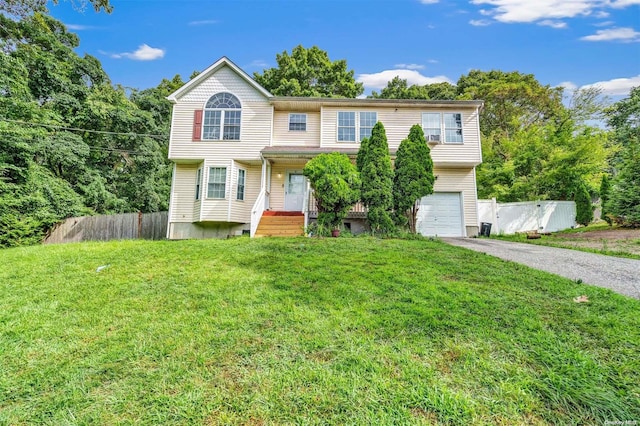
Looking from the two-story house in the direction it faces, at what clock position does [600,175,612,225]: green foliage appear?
The green foliage is roughly at 9 o'clock from the two-story house.

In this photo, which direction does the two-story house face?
toward the camera

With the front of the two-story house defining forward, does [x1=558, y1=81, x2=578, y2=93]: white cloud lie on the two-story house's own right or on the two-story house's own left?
on the two-story house's own left

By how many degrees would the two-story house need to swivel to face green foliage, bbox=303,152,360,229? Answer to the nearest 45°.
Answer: approximately 45° to its left

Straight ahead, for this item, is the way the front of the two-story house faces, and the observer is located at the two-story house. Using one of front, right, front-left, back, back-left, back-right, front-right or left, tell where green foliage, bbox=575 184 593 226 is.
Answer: left

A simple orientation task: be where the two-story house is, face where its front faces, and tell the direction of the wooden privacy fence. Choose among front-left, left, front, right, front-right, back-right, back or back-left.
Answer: right

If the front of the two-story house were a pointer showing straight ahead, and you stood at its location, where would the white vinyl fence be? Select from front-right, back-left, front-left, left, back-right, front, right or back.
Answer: left
